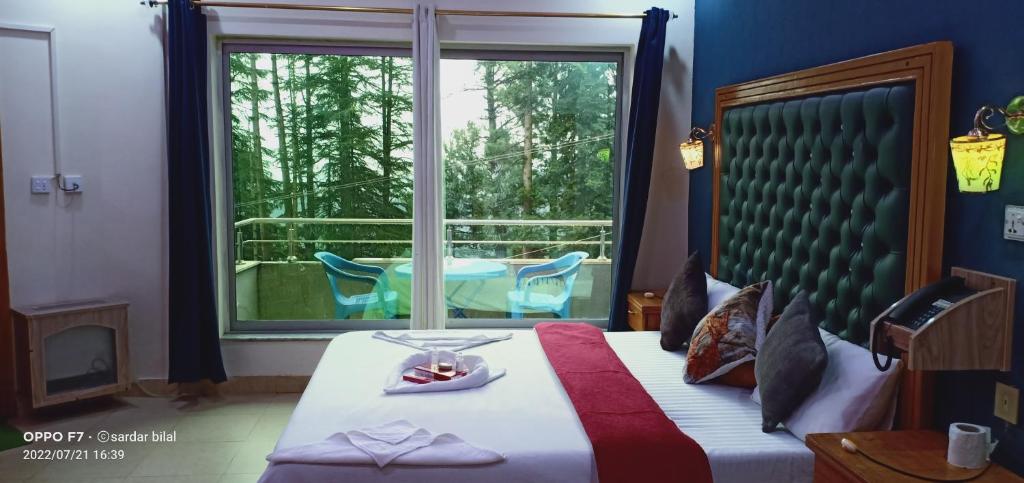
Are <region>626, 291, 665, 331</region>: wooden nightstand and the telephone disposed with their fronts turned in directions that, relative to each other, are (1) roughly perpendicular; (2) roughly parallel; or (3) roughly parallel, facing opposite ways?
roughly parallel

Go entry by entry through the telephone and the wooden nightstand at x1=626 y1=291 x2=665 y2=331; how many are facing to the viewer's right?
0

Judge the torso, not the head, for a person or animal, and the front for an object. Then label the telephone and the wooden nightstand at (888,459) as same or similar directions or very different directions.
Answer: same or similar directions

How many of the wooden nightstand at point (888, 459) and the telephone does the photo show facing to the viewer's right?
0

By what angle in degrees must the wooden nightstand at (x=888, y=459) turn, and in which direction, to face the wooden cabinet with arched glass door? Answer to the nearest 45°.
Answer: approximately 45° to its right

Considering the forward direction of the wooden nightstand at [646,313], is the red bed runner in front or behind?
in front

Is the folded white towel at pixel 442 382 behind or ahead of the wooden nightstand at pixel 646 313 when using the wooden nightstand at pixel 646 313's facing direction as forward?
ahead

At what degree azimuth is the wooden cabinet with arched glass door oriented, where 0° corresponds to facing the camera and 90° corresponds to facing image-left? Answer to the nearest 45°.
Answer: approximately 315°

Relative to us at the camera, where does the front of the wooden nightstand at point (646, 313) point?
facing the viewer and to the left of the viewer

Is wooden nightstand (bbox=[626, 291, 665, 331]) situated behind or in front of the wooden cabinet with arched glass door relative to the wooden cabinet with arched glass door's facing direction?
in front
